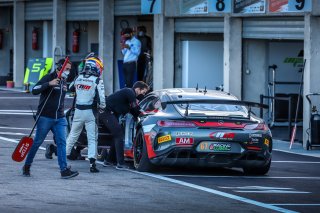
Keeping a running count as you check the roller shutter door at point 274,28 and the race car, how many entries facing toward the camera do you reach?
1

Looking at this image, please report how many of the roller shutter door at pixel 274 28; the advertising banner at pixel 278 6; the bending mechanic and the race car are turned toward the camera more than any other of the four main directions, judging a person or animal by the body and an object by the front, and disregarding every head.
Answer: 2

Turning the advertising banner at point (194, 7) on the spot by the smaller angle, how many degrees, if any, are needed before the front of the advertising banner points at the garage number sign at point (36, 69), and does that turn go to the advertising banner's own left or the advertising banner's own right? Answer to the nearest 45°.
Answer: approximately 135° to the advertising banner's own right

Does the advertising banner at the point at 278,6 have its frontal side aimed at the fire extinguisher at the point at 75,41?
no

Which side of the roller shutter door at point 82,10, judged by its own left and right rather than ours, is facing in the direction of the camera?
front

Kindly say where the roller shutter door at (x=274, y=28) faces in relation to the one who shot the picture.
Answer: facing the viewer

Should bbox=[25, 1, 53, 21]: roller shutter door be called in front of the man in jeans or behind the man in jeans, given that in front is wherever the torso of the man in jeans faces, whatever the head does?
behind

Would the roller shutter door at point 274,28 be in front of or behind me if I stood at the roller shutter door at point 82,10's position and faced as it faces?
in front

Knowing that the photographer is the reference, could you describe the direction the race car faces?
facing away from the viewer and to the left of the viewer

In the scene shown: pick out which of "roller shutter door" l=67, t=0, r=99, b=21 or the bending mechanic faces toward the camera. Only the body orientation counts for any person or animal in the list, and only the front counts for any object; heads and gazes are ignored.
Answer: the roller shutter door

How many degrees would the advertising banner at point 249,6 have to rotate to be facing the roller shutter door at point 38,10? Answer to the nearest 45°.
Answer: approximately 135° to its right

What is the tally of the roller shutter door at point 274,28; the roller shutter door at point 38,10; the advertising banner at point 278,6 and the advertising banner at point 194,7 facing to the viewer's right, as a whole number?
0

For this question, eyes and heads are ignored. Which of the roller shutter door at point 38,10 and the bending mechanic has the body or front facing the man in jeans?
the roller shutter door

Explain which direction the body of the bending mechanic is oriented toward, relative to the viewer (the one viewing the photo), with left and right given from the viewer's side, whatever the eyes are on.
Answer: facing to the right of the viewer

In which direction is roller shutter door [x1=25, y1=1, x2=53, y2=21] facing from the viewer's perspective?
toward the camera
